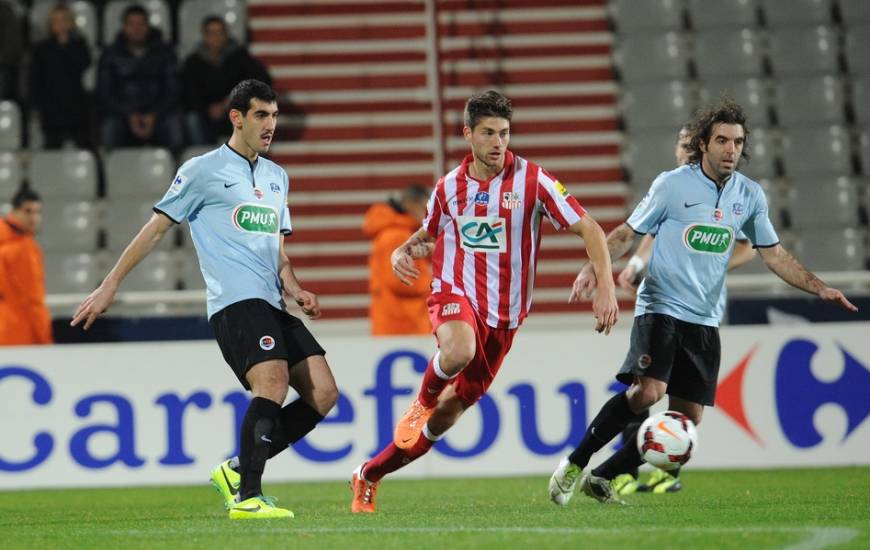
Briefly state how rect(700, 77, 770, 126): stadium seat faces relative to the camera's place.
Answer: facing the viewer

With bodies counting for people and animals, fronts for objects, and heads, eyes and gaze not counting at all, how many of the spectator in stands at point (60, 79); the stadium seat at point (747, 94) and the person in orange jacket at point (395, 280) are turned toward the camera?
2

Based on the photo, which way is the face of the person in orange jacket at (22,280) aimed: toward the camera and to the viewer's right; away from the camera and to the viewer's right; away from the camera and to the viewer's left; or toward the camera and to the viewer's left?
toward the camera and to the viewer's right

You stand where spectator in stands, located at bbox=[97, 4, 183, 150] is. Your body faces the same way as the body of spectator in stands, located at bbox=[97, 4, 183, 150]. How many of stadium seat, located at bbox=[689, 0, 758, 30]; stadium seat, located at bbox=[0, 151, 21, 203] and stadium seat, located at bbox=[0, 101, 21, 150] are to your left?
1

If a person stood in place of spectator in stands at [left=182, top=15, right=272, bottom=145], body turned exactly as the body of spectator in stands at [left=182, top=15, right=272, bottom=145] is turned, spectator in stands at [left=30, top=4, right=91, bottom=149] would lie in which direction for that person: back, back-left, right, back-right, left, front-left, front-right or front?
right

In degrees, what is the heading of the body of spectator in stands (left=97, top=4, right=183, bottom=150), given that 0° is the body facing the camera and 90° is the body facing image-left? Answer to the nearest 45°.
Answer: approximately 0°

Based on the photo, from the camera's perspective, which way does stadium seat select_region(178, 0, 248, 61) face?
toward the camera

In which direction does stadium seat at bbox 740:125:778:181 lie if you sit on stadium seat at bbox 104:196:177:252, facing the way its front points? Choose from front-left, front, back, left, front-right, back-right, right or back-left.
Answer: left

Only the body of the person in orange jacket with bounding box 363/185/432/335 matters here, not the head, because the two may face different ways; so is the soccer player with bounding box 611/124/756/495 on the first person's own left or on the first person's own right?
on the first person's own right

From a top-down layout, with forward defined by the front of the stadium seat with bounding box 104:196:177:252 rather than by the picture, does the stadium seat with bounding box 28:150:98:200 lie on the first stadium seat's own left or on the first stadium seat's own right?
on the first stadium seat's own right

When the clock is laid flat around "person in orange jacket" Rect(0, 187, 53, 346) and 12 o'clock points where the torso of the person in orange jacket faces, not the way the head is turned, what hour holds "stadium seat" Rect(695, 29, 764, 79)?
The stadium seat is roughly at 10 o'clock from the person in orange jacket.

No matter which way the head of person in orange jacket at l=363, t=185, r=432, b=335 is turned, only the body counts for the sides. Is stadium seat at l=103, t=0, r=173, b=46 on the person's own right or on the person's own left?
on the person's own left

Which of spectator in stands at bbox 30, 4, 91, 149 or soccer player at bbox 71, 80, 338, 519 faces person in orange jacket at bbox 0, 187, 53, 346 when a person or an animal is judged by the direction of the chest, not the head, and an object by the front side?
the spectator in stands
